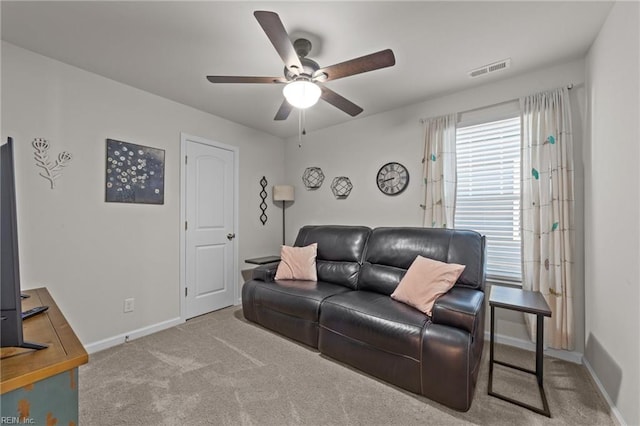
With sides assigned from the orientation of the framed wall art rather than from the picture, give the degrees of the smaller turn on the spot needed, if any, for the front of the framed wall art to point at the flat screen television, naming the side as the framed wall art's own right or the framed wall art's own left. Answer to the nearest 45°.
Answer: approximately 45° to the framed wall art's own right

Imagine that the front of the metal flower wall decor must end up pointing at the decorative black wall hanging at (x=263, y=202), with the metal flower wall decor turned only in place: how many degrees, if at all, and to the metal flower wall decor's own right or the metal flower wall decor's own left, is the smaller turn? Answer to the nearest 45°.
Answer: approximately 90° to the metal flower wall decor's own left

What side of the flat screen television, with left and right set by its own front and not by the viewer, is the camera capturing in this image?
right

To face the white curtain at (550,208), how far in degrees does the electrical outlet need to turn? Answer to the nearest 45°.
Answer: approximately 45° to its left

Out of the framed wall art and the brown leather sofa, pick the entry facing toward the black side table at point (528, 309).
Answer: the framed wall art

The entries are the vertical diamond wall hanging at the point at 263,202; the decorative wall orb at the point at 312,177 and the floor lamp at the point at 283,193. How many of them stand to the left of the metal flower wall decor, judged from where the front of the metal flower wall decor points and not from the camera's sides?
3

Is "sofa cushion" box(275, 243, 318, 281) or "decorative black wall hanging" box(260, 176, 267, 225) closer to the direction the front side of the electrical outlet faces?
the sofa cushion

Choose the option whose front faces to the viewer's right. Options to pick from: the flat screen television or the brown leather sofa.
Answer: the flat screen television

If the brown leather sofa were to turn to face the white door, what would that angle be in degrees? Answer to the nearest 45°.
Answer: approximately 45° to its right
